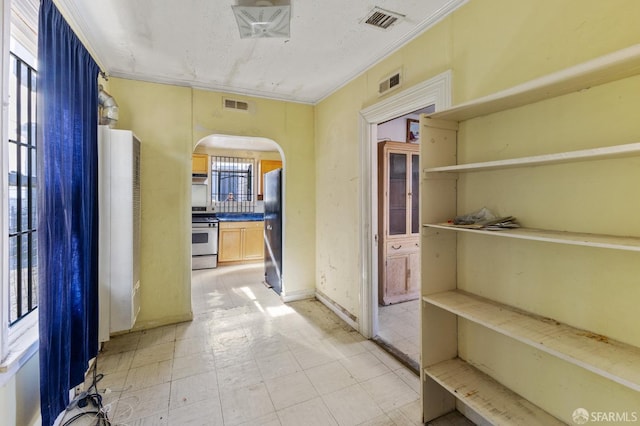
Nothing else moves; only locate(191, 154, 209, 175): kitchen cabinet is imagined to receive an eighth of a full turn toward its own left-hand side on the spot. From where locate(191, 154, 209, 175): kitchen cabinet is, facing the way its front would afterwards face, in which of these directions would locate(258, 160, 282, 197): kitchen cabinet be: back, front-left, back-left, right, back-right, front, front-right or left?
front-left

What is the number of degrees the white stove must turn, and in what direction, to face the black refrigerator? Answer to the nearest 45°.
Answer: approximately 45° to its left

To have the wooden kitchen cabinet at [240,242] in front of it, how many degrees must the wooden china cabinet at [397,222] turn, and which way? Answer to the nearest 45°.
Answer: approximately 180°

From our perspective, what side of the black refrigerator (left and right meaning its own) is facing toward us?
left

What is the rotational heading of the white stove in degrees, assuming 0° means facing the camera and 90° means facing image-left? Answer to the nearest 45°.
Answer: approximately 0°

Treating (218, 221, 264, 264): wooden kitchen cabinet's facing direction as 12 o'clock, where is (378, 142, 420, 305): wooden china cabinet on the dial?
(378, 142, 420, 305): wooden china cabinet is roughly at 11 o'clock from (218, 221, 264, 264): wooden kitchen cabinet.

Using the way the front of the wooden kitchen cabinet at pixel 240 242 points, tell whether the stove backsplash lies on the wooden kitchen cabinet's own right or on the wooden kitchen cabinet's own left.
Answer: on the wooden kitchen cabinet's own right

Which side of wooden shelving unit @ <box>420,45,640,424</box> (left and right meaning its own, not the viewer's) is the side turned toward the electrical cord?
front

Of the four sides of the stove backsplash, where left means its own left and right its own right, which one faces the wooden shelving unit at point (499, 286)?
front

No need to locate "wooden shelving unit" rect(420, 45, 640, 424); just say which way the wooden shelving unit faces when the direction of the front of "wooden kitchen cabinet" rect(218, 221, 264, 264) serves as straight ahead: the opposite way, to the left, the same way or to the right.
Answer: to the right

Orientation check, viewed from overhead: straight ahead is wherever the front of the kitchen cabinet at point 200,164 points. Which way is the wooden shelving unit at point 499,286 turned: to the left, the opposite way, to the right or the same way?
to the right
